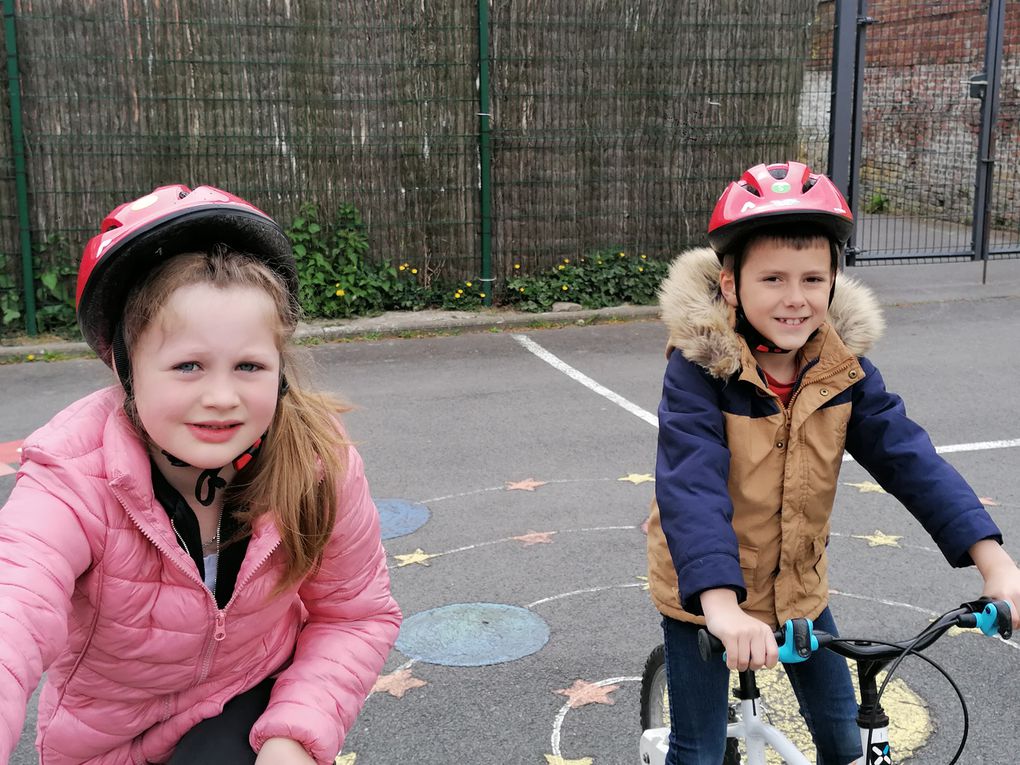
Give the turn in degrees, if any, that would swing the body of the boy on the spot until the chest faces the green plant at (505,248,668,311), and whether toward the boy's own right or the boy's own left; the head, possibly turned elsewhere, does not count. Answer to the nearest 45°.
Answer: approximately 135° to the boy's own left

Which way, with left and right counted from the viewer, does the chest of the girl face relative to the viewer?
facing the viewer

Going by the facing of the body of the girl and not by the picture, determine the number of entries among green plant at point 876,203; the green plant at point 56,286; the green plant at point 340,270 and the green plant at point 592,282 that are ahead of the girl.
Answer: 0

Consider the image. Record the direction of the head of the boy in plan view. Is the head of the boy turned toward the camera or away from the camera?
toward the camera

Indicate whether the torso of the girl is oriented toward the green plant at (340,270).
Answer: no

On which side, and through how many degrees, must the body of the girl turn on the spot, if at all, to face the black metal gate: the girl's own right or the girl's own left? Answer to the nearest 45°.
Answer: approximately 135° to the girl's own left

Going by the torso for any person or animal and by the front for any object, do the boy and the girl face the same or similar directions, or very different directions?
same or similar directions

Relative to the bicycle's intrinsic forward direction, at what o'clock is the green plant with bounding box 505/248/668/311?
The green plant is roughly at 7 o'clock from the bicycle.

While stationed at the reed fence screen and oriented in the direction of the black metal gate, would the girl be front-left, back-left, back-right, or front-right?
back-right

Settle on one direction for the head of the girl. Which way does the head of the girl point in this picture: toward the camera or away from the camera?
toward the camera

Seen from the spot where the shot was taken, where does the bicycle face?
facing the viewer and to the right of the viewer

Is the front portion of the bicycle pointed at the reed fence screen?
no

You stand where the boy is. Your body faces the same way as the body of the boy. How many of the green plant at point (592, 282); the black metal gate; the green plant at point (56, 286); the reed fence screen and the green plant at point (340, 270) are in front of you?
0

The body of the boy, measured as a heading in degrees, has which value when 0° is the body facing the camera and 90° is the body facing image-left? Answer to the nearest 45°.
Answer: approximately 315°

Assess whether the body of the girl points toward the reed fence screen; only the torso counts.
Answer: no

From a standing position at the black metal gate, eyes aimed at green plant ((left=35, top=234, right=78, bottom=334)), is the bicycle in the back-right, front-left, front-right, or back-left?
front-left

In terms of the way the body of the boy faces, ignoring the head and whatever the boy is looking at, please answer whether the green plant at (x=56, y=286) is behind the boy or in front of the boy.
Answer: behind

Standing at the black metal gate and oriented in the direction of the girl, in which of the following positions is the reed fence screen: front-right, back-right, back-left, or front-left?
front-right
